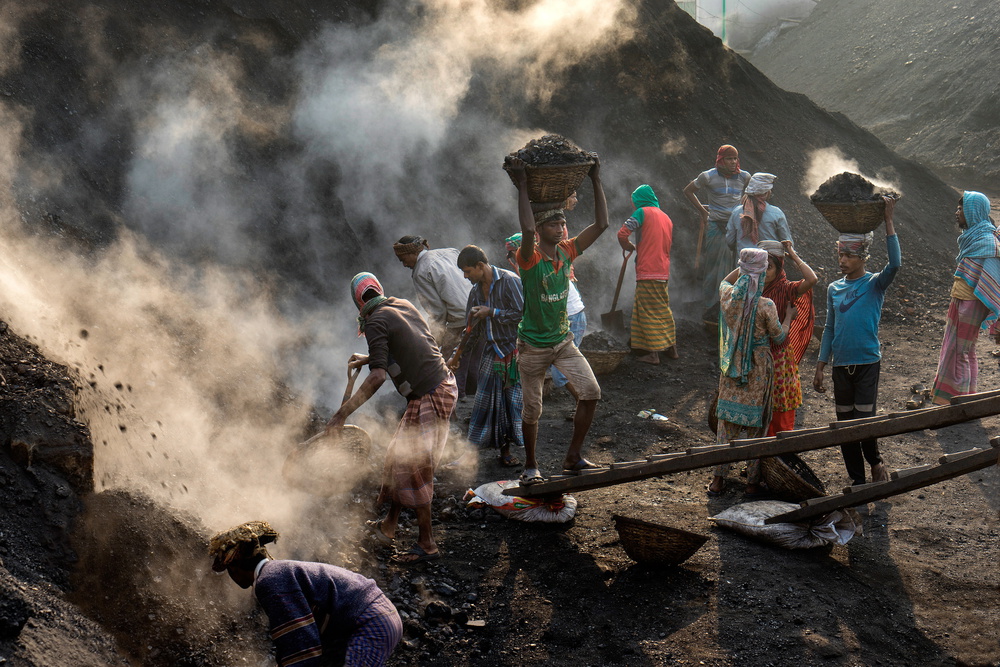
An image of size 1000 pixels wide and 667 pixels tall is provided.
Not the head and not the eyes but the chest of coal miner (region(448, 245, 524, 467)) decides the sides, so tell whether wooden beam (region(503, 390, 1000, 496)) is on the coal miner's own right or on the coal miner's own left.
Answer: on the coal miner's own left

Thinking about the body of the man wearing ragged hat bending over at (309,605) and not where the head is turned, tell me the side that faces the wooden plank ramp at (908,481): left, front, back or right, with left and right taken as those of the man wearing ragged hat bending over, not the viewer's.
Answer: back

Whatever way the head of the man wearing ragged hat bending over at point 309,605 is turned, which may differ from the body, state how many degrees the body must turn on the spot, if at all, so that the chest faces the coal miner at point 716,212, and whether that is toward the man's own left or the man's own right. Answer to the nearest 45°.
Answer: approximately 135° to the man's own right

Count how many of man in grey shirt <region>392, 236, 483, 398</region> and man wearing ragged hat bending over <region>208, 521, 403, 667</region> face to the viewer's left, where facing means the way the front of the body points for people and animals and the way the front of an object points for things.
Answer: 2

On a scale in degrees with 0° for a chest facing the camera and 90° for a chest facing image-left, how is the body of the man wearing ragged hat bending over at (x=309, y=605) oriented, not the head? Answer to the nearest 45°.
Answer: approximately 90°

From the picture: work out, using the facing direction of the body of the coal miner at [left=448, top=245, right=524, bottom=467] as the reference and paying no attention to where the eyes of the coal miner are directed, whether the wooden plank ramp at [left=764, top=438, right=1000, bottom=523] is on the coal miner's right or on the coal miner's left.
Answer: on the coal miner's left

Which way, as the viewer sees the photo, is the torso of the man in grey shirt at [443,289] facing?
to the viewer's left

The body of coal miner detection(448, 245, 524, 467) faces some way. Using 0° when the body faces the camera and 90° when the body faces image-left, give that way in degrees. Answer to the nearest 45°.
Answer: approximately 45°

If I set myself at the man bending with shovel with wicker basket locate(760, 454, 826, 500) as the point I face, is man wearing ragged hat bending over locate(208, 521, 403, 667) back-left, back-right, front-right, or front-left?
back-right
